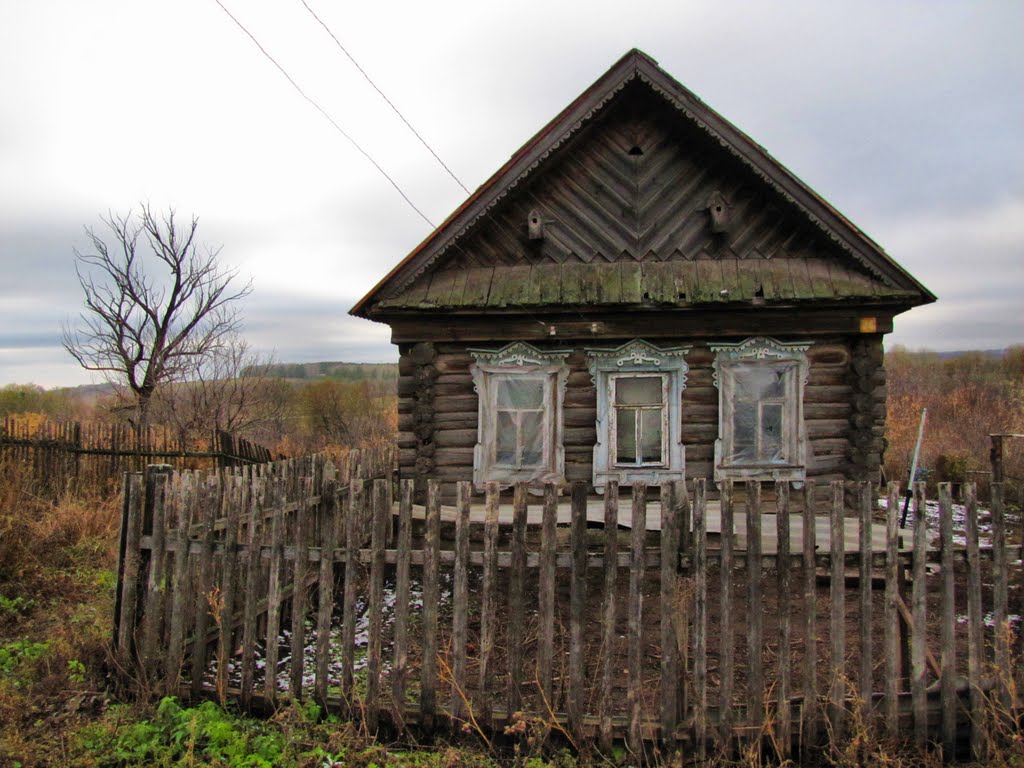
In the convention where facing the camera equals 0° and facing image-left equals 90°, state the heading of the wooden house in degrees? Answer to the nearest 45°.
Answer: approximately 0°

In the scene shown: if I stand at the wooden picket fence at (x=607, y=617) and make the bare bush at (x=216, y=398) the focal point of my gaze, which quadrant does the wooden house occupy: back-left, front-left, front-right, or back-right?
front-right

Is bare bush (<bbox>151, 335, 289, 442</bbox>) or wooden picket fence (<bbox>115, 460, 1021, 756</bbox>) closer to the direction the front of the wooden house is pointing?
the wooden picket fence

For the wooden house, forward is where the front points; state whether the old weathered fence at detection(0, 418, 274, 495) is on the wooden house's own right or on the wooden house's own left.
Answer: on the wooden house's own right

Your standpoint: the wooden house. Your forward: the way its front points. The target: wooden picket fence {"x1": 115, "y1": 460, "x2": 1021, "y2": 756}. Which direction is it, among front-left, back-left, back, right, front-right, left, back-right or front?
front

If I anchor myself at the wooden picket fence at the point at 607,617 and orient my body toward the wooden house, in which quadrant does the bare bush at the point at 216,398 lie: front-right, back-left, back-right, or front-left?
front-left

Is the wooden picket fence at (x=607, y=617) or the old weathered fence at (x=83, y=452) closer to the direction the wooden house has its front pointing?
the wooden picket fence

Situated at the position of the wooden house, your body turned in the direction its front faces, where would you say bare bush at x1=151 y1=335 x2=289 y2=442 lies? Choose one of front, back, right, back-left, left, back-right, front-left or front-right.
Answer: back-right
